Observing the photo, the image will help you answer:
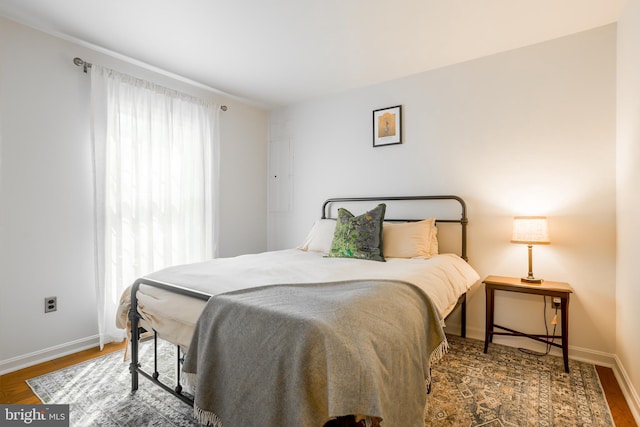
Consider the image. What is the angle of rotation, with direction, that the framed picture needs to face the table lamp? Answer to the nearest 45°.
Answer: approximately 90° to its left

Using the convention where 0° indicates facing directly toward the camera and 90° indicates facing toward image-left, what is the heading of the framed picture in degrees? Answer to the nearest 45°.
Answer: approximately 45°

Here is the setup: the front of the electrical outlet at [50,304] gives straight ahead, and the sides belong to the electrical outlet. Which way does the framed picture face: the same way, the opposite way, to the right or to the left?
to the right
